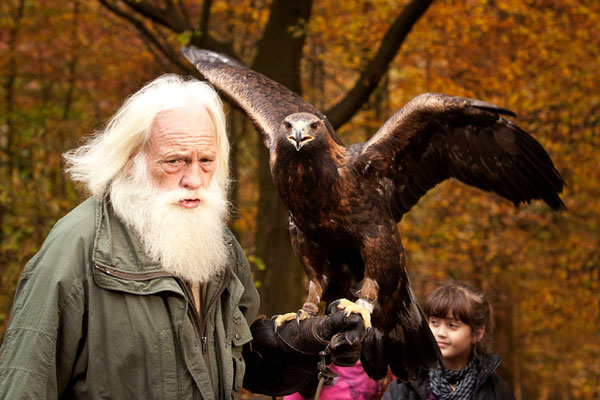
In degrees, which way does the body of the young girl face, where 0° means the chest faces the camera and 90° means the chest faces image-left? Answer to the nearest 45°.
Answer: approximately 45°

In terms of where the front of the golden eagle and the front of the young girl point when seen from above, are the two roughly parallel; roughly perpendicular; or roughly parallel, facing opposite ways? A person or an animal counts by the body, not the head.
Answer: roughly parallel

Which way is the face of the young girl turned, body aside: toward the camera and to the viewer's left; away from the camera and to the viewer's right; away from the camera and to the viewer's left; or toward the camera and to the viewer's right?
toward the camera and to the viewer's left

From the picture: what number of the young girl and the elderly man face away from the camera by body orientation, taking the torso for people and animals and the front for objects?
0

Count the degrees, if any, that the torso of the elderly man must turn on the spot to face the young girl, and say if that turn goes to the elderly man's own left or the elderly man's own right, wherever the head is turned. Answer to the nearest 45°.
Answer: approximately 90° to the elderly man's own left

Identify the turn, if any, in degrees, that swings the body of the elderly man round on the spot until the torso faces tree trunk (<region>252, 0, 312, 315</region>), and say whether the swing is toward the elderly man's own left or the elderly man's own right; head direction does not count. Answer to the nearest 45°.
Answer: approximately 135° to the elderly man's own left

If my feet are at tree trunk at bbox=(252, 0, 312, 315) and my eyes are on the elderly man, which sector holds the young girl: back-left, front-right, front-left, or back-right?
front-left

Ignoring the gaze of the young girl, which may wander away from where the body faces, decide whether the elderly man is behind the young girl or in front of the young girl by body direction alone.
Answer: in front

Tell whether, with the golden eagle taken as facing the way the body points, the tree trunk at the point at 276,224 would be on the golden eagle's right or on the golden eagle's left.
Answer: on the golden eagle's right

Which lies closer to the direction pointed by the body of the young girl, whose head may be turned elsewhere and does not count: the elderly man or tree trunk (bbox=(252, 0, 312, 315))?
the elderly man
